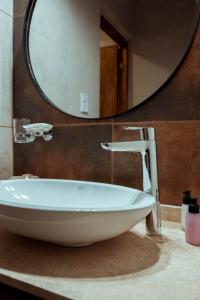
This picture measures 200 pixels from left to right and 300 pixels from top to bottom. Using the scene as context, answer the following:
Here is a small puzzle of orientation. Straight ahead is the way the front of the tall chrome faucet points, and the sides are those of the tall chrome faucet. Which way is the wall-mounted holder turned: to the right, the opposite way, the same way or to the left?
to the left

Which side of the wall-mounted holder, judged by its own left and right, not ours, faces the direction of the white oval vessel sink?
front

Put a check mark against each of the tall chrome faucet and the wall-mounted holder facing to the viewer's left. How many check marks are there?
1

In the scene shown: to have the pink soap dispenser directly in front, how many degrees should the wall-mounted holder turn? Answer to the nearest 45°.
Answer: approximately 45° to its left

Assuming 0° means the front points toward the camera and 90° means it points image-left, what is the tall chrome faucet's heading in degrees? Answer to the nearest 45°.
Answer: approximately 90°

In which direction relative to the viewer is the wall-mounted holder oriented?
toward the camera
